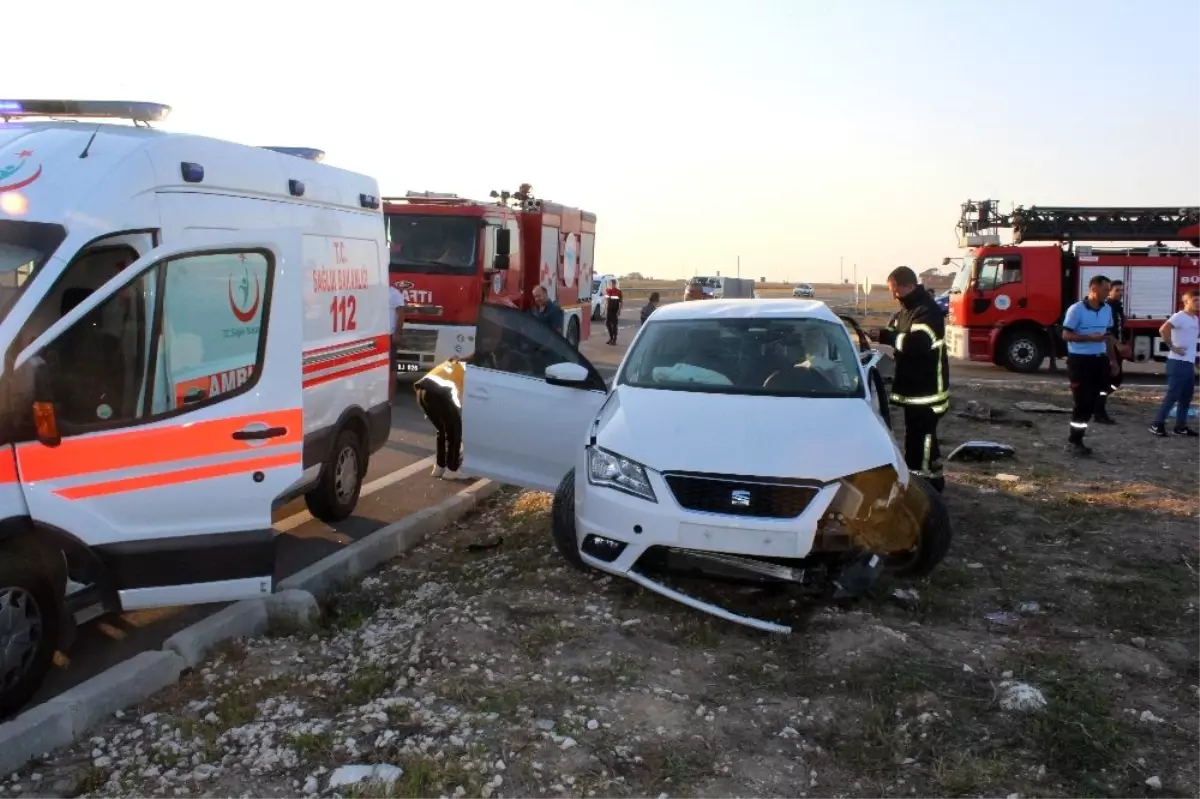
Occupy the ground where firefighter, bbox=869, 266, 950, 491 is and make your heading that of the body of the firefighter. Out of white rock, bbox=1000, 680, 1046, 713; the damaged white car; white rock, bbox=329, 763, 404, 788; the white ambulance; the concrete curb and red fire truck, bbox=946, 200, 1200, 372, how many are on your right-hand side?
1

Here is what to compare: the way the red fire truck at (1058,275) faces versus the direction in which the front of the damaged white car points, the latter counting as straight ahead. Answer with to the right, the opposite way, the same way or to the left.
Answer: to the right

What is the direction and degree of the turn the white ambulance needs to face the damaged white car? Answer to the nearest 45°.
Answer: approximately 135° to its left

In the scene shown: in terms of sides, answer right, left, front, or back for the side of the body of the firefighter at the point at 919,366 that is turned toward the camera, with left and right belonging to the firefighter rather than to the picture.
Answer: left

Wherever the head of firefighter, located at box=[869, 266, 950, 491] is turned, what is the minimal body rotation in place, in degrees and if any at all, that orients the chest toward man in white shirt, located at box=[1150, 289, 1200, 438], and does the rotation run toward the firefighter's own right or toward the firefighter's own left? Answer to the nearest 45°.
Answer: approximately 135° to the firefighter's own right

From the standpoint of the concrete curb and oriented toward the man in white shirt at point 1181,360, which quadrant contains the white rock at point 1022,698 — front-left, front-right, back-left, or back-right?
front-right

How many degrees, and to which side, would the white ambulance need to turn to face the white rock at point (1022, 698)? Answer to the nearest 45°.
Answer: approximately 90° to its left

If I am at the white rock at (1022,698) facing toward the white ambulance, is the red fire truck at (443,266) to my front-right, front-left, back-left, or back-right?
front-right

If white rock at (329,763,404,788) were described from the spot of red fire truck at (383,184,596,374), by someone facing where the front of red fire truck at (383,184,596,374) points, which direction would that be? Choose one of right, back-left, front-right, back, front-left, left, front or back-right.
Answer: front-left

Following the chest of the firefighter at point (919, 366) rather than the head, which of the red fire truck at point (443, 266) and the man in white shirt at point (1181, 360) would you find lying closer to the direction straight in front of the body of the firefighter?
the red fire truck

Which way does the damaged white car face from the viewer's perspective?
toward the camera

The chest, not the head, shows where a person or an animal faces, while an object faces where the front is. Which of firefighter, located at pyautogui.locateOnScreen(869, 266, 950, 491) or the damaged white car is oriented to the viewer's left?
the firefighter

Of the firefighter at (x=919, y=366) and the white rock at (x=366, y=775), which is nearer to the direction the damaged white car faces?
the white rock

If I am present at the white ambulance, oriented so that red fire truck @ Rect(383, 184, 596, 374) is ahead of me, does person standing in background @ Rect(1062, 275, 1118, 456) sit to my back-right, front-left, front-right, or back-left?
front-right

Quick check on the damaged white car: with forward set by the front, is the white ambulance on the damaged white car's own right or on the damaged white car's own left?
on the damaged white car's own right

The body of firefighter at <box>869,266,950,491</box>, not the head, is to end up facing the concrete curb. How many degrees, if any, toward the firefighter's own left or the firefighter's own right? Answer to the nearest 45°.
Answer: approximately 45° to the firefighter's own left

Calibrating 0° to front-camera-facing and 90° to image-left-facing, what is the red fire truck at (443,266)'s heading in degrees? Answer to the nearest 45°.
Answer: approximately 45°
